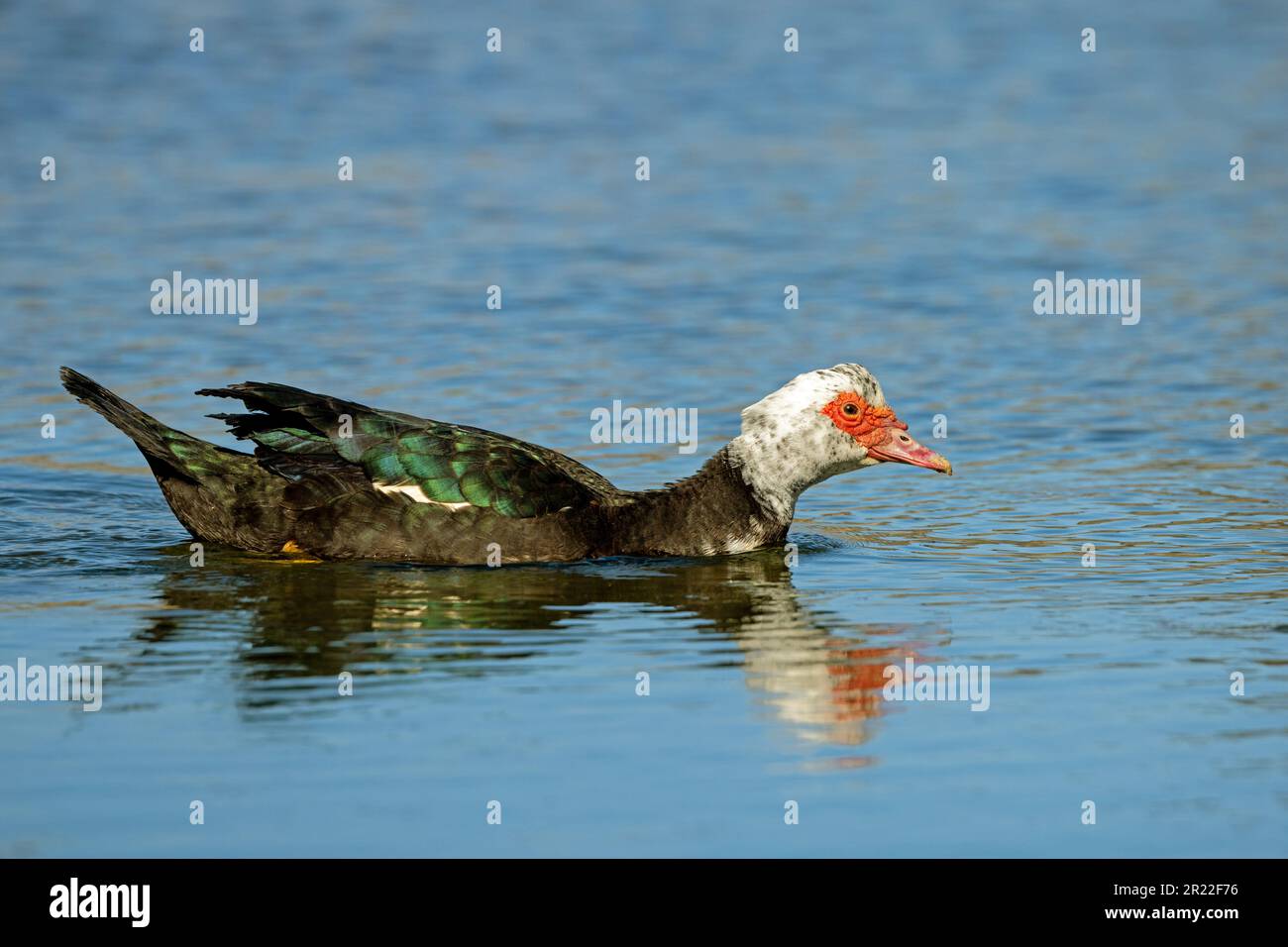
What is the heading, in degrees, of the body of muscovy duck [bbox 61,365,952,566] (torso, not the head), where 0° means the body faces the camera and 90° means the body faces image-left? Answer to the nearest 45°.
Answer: approximately 270°
